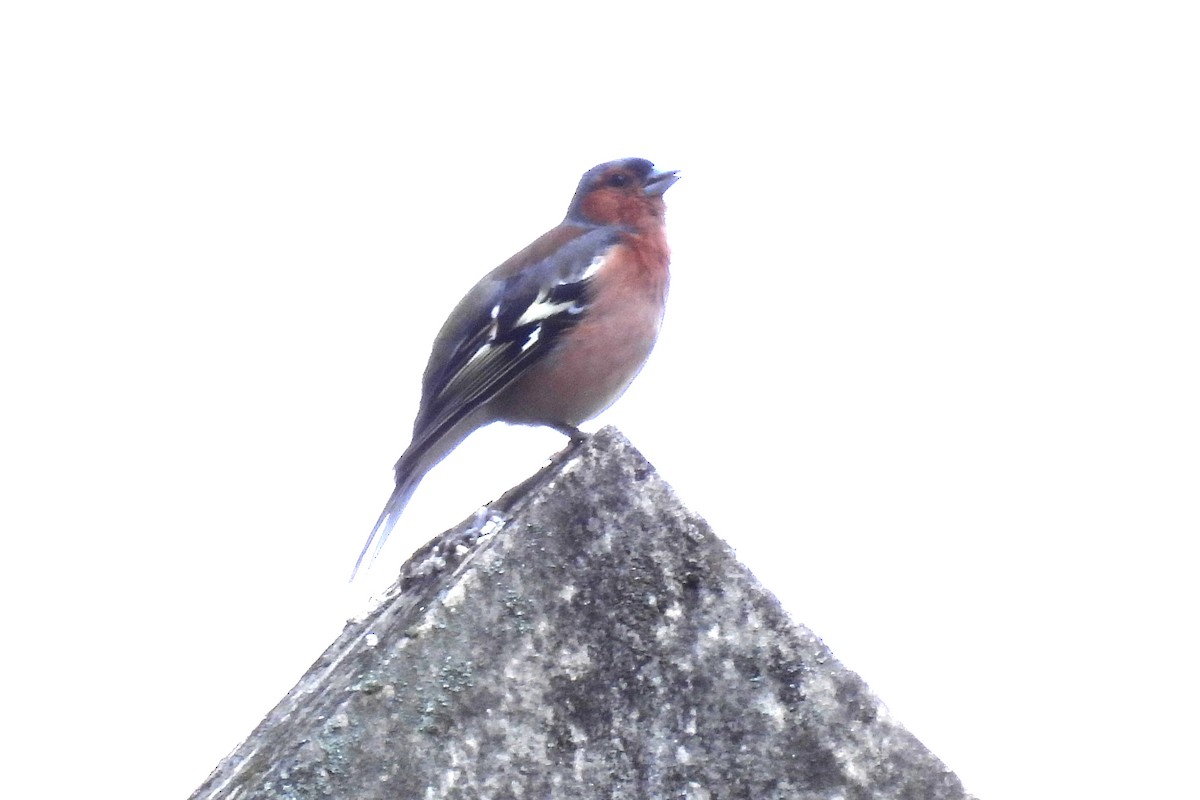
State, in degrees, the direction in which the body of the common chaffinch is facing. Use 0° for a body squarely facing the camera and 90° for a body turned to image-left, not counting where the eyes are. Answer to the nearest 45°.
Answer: approximately 270°
